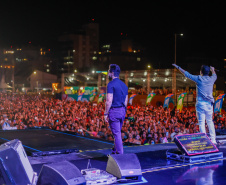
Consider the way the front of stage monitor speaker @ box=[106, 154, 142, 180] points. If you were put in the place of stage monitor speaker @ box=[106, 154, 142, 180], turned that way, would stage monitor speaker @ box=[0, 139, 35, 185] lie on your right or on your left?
on your right

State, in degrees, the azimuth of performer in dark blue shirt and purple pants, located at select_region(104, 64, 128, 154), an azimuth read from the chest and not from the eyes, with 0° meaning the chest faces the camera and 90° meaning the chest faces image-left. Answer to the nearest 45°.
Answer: approximately 135°

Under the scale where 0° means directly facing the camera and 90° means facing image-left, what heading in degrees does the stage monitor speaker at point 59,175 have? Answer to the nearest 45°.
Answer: approximately 315°

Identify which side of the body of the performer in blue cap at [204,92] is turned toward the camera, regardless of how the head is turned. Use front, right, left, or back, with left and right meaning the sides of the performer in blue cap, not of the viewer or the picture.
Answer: back

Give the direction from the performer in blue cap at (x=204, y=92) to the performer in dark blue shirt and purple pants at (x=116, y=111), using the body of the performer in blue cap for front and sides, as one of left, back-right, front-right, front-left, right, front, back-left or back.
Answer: back-left

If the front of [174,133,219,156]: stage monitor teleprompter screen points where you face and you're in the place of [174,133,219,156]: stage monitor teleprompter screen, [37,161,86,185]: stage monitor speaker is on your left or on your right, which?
on your right

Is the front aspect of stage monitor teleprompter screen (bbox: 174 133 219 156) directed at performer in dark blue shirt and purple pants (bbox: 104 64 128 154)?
no

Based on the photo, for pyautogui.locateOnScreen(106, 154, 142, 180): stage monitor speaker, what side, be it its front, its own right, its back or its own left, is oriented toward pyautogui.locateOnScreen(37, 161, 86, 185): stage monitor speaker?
right

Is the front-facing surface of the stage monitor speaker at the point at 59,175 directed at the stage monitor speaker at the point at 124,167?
no

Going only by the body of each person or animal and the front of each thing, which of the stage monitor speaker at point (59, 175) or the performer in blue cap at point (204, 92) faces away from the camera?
the performer in blue cap

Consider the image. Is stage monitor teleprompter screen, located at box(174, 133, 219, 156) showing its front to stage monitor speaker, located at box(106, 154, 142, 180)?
no

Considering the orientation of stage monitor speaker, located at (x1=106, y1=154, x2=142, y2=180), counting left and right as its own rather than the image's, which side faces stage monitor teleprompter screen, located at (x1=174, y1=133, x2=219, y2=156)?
left

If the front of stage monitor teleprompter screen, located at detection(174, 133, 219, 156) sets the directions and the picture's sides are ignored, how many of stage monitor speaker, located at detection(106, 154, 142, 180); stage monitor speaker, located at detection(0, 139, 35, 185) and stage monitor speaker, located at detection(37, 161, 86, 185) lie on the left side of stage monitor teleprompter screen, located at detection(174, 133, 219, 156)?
0

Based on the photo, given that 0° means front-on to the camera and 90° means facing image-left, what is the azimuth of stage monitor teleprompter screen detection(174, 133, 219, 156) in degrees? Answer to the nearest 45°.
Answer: approximately 315°
